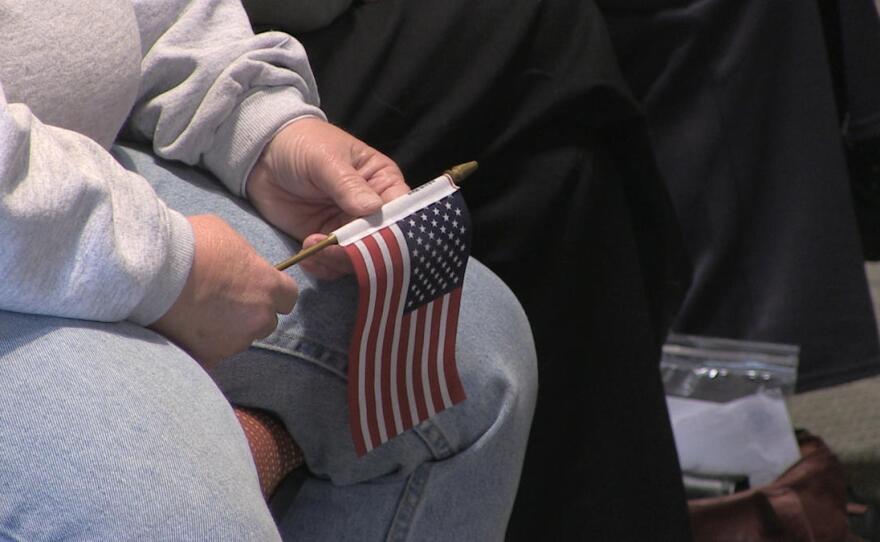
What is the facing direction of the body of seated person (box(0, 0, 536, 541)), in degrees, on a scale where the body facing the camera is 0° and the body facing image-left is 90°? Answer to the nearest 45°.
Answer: approximately 315°
